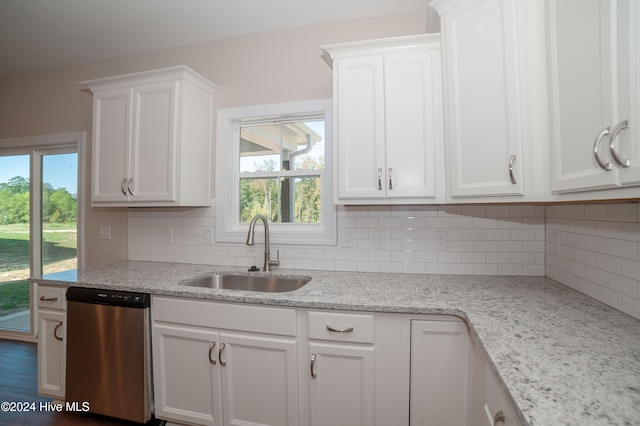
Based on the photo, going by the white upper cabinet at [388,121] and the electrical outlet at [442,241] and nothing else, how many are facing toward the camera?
2

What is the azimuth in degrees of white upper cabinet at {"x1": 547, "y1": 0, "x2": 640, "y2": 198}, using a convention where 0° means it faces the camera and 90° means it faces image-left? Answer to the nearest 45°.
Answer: approximately 45°

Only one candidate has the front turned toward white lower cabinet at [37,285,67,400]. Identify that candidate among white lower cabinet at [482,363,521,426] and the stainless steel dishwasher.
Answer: white lower cabinet at [482,363,521,426]

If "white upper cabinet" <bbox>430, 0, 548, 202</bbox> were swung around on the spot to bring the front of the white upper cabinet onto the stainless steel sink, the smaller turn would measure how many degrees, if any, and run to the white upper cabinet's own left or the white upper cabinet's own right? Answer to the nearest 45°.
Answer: approximately 45° to the white upper cabinet's own right

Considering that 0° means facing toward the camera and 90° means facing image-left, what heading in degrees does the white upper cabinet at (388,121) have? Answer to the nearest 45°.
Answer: approximately 0°

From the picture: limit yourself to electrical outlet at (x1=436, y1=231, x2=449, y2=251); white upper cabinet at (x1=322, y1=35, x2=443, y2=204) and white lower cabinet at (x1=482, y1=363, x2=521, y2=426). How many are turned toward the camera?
2

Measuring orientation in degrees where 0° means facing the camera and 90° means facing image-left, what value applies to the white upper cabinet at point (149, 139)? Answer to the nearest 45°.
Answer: approximately 45°

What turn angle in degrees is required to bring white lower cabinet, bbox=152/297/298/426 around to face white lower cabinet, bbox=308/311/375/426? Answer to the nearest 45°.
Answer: approximately 90° to its left

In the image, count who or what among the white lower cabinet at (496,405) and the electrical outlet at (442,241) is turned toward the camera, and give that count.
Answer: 1

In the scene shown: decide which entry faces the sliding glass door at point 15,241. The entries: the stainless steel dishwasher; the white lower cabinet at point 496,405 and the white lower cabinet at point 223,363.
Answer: the white lower cabinet at point 496,405
